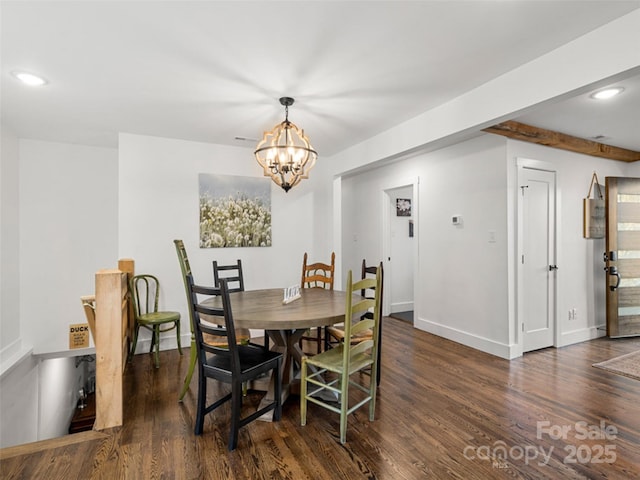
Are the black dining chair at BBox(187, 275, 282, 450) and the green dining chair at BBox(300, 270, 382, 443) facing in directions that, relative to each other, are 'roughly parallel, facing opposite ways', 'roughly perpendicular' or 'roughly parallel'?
roughly perpendicular

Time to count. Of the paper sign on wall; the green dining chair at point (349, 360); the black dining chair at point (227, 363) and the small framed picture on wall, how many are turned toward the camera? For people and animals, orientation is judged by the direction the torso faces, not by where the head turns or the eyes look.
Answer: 2

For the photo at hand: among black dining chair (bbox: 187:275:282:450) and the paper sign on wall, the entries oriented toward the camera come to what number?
1

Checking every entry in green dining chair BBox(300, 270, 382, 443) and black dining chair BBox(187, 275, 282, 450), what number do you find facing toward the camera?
0

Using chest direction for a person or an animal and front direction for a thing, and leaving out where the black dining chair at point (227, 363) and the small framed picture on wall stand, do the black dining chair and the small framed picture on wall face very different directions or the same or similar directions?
very different directions

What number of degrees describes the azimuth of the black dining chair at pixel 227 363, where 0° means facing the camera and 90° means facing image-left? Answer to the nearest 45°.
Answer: approximately 225°

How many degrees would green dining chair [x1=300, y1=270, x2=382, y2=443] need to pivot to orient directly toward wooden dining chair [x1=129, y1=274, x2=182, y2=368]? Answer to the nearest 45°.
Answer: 0° — it already faces it

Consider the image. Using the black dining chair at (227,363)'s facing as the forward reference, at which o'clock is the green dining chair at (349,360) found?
The green dining chair is roughly at 2 o'clock from the black dining chair.

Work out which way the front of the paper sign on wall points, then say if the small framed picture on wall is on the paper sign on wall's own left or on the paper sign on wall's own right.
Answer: on the paper sign on wall's own left

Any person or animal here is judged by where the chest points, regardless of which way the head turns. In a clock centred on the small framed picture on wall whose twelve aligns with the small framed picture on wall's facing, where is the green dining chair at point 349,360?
The green dining chair is roughly at 12 o'clock from the small framed picture on wall.

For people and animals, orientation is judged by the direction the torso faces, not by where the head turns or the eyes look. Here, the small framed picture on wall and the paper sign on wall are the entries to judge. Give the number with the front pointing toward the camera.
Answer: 2

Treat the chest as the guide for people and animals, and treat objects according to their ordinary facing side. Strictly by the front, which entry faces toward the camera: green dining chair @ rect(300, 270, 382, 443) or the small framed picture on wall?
the small framed picture on wall

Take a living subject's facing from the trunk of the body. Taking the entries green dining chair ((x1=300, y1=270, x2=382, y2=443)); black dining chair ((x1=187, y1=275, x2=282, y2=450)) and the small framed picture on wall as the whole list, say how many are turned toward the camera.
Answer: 1

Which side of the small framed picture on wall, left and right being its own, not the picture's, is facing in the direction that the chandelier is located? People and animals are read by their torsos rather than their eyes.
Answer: front

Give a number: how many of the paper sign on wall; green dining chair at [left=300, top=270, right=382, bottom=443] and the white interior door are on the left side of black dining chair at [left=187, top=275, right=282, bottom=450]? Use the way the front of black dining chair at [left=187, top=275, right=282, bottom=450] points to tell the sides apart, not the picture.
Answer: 1

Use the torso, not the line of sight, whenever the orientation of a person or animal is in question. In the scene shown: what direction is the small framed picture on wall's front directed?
toward the camera

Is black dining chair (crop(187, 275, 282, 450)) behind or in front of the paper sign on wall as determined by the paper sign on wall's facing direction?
in front

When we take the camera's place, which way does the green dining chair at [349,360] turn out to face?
facing away from the viewer and to the left of the viewer
